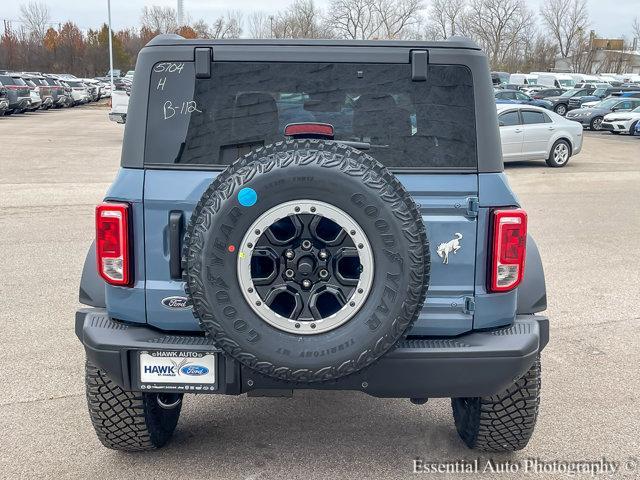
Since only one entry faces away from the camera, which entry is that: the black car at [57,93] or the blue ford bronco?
the blue ford bronco

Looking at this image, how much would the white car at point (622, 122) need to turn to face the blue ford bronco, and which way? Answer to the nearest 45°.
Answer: approximately 45° to its left

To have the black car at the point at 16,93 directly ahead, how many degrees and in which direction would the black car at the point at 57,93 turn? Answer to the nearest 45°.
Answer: approximately 90° to its left

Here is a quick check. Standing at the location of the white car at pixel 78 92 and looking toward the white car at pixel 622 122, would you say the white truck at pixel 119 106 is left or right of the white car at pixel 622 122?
right

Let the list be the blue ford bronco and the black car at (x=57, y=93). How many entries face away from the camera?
1

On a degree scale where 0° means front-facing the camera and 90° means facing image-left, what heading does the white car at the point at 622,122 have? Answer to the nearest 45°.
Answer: approximately 45°

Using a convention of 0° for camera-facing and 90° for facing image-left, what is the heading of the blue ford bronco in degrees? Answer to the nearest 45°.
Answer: approximately 180°

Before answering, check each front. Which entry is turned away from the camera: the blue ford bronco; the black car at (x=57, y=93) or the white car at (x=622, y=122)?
the blue ford bronco
